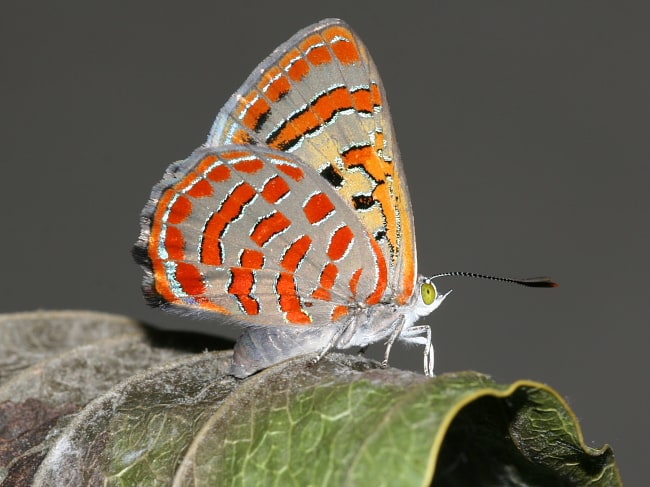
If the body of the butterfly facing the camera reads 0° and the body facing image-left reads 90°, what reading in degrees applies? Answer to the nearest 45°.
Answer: approximately 270°
